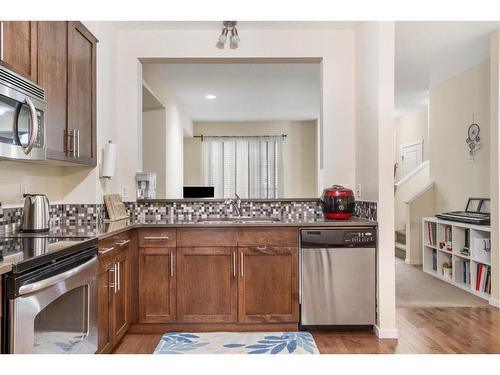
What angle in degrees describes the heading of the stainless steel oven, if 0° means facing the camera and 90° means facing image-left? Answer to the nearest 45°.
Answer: approximately 315°

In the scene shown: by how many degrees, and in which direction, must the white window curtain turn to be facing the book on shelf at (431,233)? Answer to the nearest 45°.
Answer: approximately 45° to its left

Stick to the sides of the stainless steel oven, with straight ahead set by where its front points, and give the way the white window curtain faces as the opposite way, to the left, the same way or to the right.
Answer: to the right

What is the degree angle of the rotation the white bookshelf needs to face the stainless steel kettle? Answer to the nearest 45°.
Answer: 0° — it already faces it

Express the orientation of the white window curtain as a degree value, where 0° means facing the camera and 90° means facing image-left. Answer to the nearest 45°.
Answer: approximately 0°

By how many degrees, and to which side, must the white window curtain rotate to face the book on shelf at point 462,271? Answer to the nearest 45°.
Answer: approximately 45° to its left

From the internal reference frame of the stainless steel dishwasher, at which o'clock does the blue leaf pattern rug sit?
The blue leaf pattern rug is roughly at 2 o'clock from the stainless steel dishwasher.

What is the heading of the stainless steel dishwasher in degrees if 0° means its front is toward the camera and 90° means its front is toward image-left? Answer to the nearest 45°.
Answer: approximately 0°

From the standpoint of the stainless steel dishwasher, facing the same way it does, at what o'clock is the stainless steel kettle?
The stainless steel kettle is roughly at 2 o'clock from the stainless steel dishwasher.
